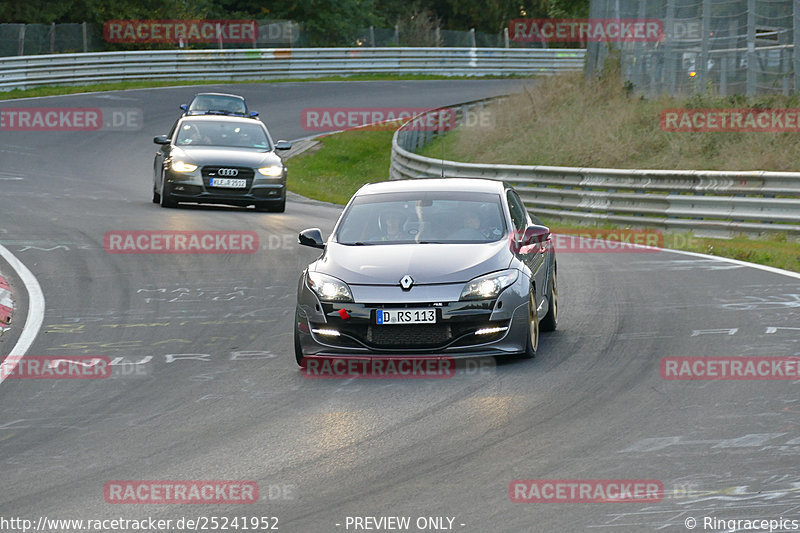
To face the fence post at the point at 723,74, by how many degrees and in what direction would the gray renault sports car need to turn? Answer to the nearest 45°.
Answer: approximately 180°

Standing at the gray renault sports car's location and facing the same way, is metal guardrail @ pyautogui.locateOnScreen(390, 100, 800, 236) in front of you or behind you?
behind

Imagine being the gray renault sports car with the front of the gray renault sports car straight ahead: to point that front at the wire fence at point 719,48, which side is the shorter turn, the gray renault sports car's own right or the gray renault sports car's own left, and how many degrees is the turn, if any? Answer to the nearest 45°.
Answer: approximately 180°

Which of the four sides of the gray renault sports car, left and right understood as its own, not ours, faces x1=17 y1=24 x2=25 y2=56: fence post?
back

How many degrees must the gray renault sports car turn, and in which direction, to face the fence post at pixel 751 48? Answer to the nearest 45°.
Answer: approximately 180°

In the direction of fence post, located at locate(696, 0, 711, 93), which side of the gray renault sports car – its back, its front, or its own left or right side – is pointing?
back

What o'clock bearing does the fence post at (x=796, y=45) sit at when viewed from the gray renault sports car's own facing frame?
The fence post is roughly at 7 o'clock from the gray renault sports car.

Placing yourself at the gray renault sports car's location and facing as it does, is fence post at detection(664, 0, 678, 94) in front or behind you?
behind

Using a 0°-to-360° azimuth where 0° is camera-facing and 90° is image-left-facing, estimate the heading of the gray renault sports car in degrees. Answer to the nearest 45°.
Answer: approximately 0°
